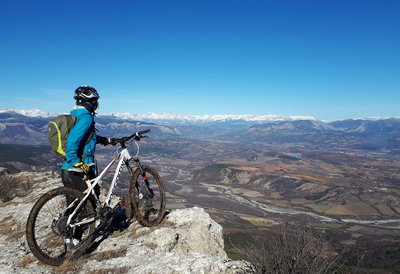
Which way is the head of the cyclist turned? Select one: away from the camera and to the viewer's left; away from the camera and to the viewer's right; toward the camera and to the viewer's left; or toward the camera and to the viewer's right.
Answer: away from the camera and to the viewer's right

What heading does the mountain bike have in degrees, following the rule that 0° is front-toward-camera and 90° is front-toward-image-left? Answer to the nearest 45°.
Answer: approximately 225°

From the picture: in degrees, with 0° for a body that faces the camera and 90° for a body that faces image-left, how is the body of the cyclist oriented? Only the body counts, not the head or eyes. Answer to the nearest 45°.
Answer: approximately 270°
